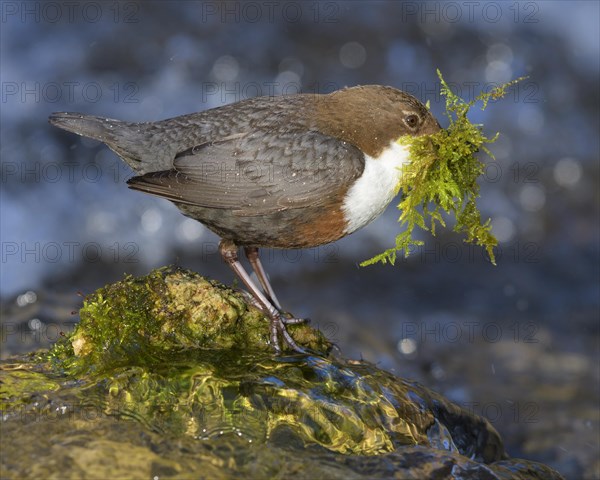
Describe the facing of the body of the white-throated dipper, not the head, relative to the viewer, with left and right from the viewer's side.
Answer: facing to the right of the viewer
